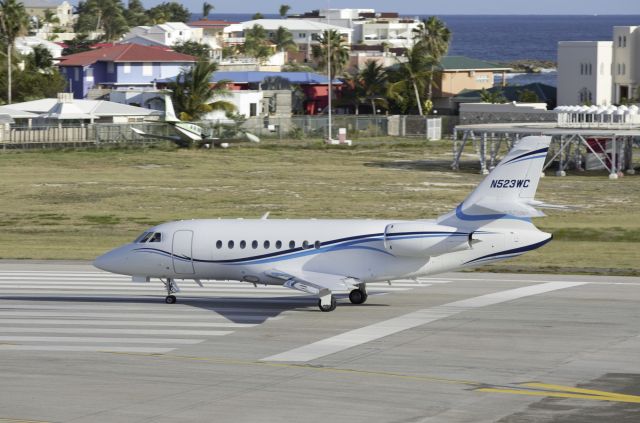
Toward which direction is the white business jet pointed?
to the viewer's left
